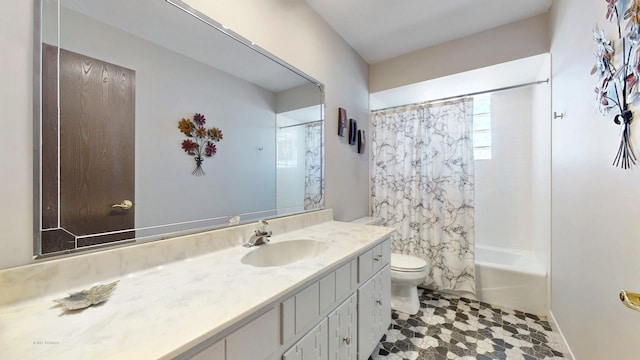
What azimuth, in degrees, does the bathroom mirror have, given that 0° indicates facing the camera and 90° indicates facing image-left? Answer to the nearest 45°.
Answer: approximately 315°

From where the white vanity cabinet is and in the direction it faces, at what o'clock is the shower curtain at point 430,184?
The shower curtain is roughly at 9 o'clock from the white vanity cabinet.

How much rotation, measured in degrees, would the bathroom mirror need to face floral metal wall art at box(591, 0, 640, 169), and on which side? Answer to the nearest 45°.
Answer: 0° — it already faces it

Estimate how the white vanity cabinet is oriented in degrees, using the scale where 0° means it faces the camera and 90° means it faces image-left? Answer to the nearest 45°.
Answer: approximately 315°

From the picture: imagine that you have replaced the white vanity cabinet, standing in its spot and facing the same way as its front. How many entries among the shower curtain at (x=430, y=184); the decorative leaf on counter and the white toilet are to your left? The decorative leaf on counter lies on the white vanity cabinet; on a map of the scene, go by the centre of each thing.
2

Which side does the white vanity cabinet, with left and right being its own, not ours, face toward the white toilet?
left

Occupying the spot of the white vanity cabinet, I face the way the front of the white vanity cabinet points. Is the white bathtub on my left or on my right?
on my left

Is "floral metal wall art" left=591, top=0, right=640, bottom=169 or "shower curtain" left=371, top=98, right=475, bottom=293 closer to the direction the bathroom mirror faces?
the floral metal wall art

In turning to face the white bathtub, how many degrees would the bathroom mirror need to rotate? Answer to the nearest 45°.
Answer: approximately 45° to its left
